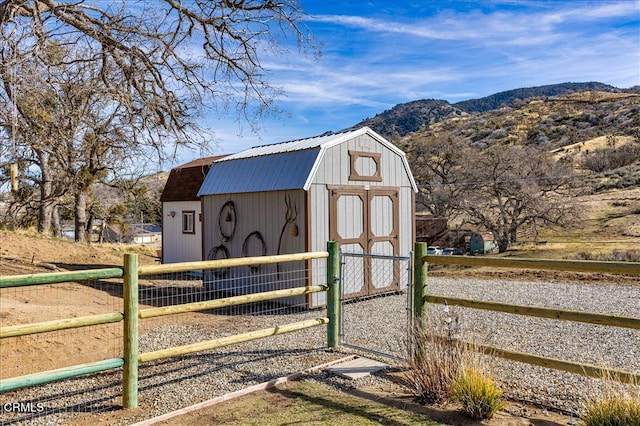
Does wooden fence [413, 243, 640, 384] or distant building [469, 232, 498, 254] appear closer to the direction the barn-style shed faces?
the wooden fence

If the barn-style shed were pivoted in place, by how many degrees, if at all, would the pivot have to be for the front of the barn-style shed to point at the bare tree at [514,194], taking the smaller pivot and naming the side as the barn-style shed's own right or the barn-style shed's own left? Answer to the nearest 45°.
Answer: approximately 90° to the barn-style shed's own left

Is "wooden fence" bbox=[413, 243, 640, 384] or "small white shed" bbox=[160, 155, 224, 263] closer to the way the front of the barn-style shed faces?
the wooden fence

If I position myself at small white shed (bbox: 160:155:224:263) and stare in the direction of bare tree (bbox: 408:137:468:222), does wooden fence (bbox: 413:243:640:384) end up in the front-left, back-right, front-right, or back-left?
back-right

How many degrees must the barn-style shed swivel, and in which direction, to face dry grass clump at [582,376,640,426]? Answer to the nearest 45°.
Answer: approximately 45° to its right

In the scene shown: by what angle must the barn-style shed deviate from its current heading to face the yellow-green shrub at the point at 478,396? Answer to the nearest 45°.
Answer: approximately 45° to its right

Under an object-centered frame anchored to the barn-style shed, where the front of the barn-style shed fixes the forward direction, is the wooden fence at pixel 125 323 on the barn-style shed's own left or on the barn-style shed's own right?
on the barn-style shed's own right

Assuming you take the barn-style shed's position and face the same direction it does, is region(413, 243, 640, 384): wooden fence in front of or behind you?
in front

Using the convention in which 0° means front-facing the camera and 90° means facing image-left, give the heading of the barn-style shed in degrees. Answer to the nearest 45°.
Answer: approximately 315°

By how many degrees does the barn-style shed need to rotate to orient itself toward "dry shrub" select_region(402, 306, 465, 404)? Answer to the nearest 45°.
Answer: approximately 45° to its right

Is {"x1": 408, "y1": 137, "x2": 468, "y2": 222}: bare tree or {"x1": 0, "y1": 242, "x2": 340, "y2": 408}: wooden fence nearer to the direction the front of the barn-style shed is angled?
the wooden fence

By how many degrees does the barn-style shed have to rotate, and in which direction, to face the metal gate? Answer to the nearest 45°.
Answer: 0° — it already faces it

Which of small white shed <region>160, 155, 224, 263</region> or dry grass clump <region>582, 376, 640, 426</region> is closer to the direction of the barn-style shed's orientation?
the dry grass clump
